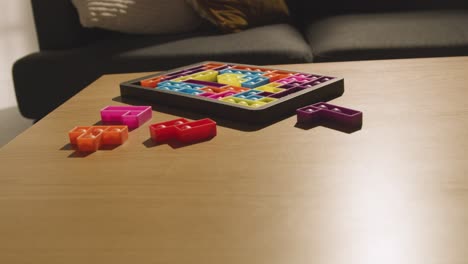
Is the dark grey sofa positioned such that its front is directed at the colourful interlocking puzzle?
yes

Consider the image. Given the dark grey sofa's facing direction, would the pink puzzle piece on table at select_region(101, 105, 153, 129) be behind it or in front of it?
in front

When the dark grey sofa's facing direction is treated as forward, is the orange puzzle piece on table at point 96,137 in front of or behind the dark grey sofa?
in front

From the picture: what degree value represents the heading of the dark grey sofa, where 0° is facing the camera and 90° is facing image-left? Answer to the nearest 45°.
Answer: approximately 0°

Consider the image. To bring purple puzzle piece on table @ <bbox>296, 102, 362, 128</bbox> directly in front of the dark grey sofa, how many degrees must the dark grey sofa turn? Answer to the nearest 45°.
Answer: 0° — it already faces it

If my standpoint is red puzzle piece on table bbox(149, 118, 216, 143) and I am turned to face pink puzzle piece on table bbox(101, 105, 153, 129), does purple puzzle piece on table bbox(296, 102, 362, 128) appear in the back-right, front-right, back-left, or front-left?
back-right

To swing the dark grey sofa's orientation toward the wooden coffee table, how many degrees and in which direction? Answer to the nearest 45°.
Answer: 0° — it already faces it
